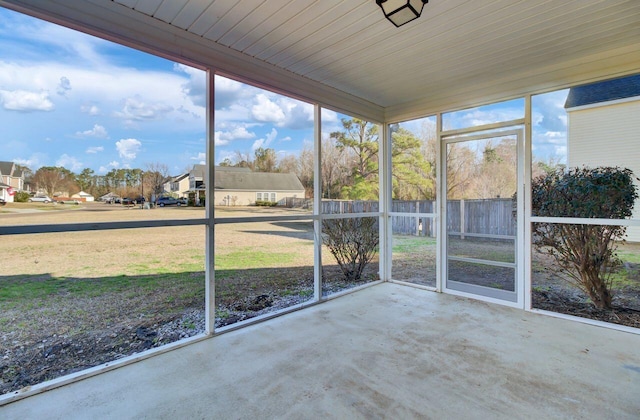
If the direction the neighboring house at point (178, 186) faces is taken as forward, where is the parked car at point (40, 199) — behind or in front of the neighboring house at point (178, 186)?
in front

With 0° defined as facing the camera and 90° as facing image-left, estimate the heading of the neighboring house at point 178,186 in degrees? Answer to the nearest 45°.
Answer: approximately 45°

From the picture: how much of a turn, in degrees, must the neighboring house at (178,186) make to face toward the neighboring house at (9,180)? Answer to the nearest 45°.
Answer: approximately 45° to its right
